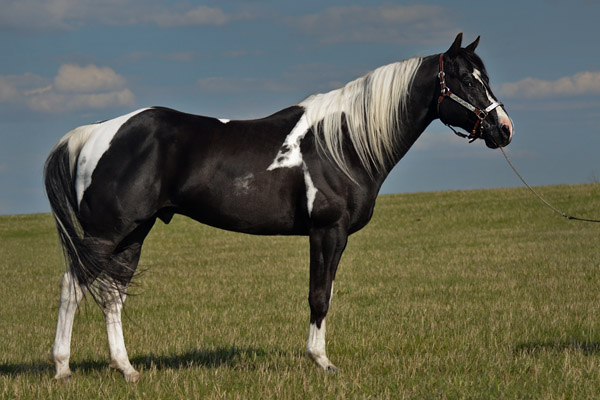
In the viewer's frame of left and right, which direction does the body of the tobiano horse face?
facing to the right of the viewer
